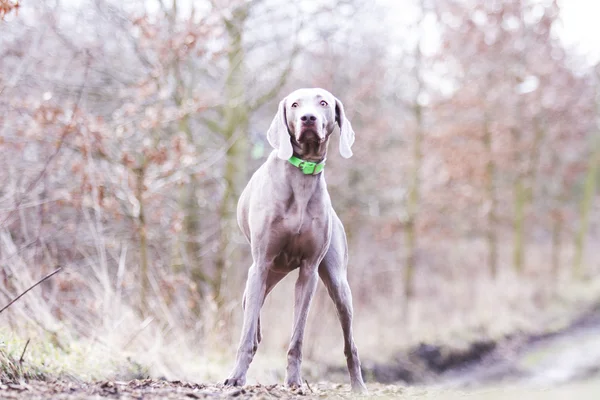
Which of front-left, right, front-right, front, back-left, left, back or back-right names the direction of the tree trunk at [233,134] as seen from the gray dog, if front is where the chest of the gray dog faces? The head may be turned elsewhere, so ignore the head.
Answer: back

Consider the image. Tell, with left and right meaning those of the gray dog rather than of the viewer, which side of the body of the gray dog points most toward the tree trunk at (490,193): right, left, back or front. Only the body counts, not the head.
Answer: back

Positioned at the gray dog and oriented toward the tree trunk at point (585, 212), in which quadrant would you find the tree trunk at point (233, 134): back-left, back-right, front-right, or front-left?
front-left

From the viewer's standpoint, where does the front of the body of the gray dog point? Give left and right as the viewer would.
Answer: facing the viewer

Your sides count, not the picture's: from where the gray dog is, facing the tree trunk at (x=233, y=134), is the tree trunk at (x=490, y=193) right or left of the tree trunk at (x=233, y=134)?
right

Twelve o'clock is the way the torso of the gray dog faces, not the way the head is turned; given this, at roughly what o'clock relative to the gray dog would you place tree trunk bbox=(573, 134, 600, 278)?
The tree trunk is roughly at 7 o'clock from the gray dog.
